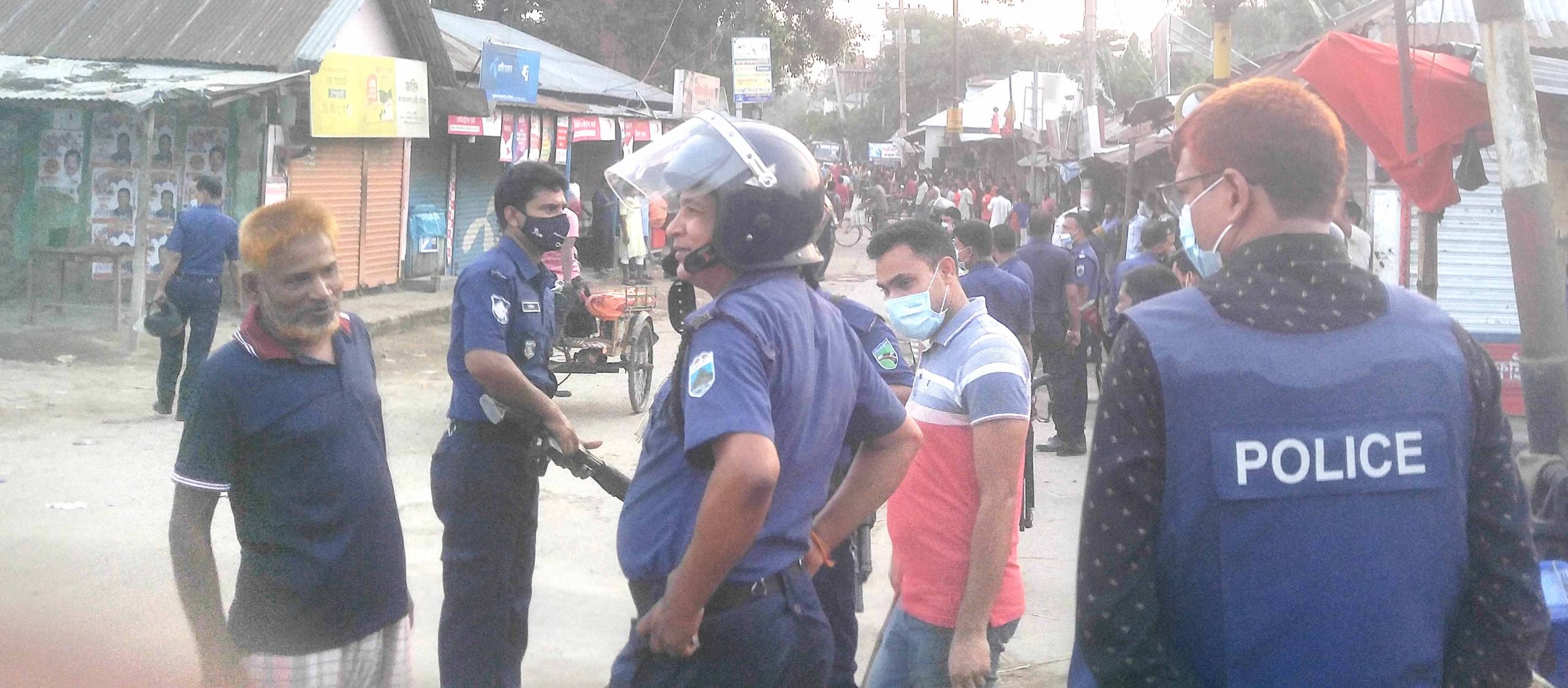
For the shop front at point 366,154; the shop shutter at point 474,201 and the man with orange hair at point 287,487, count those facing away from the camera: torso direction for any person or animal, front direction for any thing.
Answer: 0

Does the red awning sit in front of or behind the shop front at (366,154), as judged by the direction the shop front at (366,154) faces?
in front

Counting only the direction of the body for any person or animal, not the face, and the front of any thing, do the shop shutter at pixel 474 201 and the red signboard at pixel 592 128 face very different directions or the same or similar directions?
same or similar directions

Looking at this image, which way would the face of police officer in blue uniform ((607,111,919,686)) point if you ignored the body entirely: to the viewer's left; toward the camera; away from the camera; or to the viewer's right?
to the viewer's left

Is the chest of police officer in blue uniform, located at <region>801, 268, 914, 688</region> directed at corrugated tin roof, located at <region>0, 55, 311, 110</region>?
no

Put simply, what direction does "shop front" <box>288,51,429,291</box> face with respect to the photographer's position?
facing the viewer and to the right of the viewer

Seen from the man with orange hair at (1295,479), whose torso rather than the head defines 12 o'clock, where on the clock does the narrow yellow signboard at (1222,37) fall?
The narrow yellow signboard is roughly at 12 o'clock from the man with orange hair.

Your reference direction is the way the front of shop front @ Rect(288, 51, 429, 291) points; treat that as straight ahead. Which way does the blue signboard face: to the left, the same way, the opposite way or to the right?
the same way

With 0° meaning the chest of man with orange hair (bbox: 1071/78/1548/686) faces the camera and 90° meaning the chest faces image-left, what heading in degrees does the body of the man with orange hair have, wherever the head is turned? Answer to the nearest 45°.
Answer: approximately 180°
